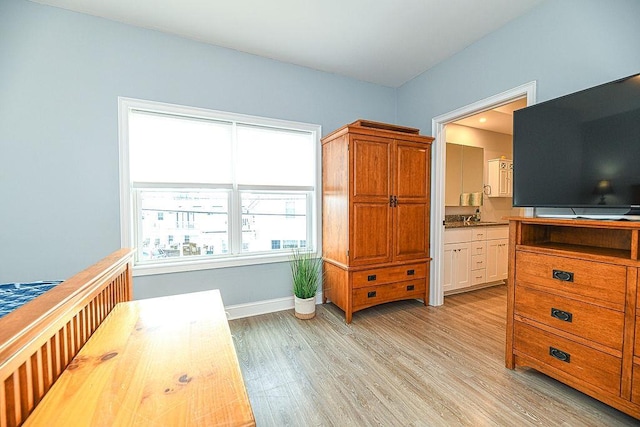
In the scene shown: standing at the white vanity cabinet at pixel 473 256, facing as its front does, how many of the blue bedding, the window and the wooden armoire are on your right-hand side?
3

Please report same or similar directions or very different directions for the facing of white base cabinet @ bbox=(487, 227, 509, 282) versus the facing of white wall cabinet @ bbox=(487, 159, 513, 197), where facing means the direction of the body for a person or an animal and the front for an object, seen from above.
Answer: same or similar directions

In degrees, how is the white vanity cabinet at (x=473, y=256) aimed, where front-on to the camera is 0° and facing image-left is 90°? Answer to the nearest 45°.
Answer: approximately 315°

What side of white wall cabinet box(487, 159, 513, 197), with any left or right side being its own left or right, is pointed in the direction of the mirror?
right

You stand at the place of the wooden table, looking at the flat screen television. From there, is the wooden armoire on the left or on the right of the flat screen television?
left

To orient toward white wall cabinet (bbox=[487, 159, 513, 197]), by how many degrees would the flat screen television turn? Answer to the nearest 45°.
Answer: approximately 135° to its right

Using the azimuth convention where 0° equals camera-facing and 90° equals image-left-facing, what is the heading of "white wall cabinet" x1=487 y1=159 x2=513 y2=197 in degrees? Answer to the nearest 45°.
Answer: approximately 315°

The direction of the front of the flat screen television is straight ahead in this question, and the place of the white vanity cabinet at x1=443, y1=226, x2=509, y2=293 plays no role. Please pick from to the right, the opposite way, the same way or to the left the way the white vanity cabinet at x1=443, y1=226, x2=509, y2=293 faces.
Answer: to the left

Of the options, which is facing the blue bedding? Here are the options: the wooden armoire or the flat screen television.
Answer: the flat screen television

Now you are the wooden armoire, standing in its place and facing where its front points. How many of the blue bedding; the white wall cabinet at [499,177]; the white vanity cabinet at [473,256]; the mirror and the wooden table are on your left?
3

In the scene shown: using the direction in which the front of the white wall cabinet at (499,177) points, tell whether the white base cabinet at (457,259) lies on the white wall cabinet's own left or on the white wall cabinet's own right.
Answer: on the white wall cabinet's own right

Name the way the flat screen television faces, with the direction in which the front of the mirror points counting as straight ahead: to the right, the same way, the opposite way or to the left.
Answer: to the right
